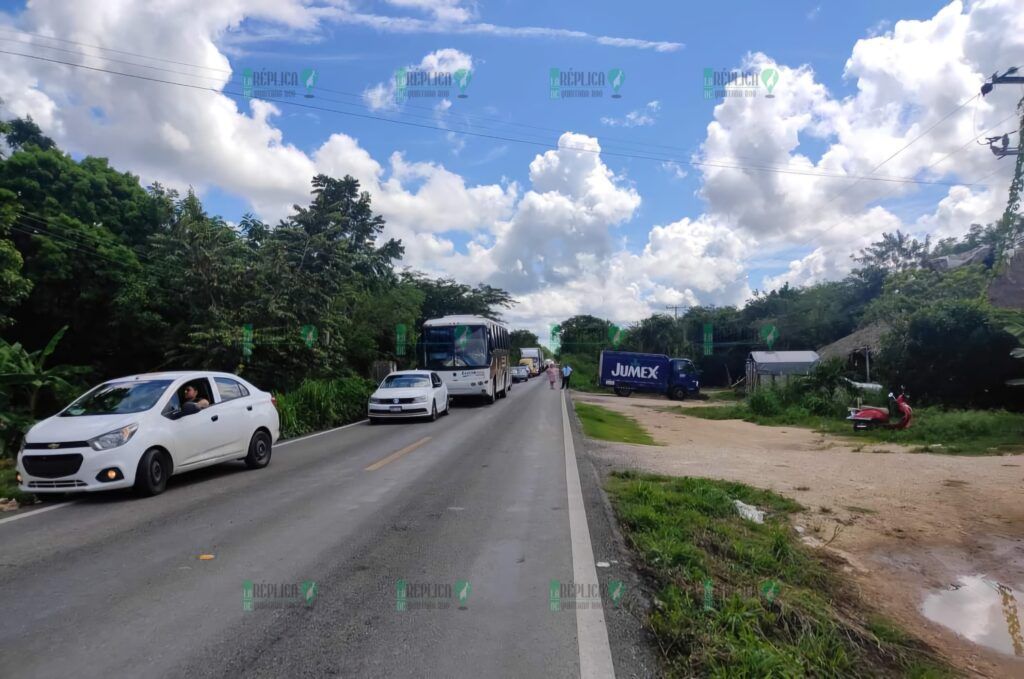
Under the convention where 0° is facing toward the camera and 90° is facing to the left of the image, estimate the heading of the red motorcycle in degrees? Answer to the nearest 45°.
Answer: approximately 270°

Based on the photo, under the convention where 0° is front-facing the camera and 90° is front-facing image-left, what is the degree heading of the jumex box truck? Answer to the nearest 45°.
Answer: approximately 315°

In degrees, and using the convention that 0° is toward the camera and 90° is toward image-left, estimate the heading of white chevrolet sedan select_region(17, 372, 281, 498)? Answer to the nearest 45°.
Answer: approximately 45°

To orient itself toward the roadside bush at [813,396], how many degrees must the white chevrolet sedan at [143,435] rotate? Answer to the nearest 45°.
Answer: approximately 135° to its left

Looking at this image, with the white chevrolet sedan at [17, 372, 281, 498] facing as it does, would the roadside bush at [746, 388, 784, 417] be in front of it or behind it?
behind

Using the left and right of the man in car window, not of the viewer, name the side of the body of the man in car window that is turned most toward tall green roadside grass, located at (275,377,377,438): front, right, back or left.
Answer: back

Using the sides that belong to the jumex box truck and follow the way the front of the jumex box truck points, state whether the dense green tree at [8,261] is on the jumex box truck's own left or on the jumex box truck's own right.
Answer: on the jumex box truck's own right

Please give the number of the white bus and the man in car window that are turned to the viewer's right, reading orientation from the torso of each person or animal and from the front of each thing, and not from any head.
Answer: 0

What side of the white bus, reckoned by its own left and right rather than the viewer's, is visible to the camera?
front

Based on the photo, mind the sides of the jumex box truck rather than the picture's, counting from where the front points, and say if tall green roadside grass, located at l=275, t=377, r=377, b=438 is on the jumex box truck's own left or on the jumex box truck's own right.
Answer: on the jumex box truck's own right

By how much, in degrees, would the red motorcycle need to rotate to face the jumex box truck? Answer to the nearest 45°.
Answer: approximately 135° to its left

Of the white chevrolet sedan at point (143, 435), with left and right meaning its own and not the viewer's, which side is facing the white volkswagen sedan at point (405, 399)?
back

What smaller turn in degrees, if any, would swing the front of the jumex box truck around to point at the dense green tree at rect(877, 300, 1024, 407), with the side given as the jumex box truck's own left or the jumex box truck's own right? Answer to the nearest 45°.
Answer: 0° — it already faces it
